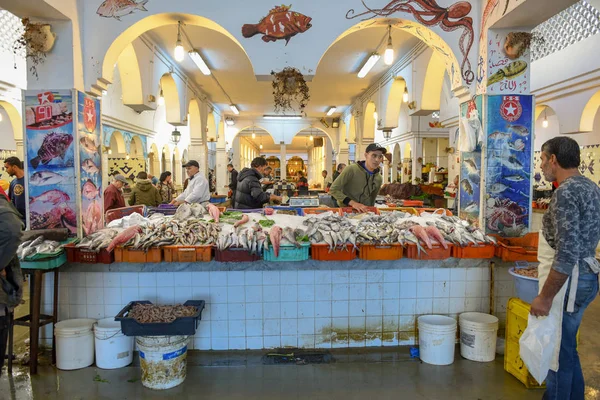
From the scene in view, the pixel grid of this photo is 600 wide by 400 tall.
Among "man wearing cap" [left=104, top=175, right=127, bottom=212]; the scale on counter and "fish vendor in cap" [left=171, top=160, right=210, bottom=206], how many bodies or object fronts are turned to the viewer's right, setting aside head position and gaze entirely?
1

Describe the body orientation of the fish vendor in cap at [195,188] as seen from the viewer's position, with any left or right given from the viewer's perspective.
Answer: facing the viewer and to the left of the viewer

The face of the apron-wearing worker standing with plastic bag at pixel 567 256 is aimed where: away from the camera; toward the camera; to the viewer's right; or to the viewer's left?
to the viewer's left

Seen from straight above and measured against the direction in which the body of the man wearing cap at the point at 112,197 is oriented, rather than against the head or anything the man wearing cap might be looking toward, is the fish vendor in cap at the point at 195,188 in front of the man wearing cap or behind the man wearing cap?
in front

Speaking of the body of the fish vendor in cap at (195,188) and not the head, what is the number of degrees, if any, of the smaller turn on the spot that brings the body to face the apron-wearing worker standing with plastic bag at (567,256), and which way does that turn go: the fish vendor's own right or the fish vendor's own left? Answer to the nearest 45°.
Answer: approximately 90° to the fish vendor's own left

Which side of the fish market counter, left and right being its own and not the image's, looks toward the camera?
front

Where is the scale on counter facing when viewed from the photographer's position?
facing the viewer

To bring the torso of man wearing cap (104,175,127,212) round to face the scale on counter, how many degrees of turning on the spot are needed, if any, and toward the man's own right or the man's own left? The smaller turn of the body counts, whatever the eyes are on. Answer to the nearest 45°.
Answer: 0° — they already face it
